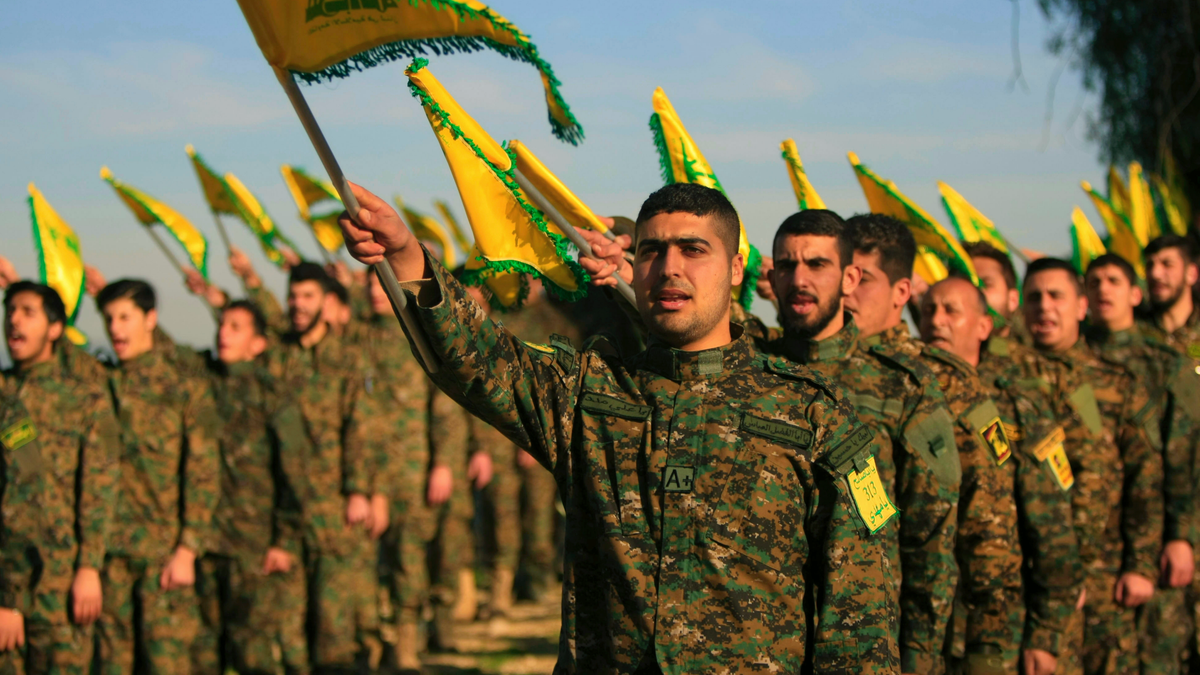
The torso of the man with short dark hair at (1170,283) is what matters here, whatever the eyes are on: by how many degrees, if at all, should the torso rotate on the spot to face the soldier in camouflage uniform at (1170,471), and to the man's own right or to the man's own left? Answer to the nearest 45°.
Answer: approximately 45° to the man's own left

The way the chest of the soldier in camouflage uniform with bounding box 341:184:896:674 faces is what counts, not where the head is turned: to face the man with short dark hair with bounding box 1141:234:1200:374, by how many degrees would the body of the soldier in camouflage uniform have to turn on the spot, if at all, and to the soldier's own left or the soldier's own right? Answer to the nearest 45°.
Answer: approximately 135° to the soldier's own left

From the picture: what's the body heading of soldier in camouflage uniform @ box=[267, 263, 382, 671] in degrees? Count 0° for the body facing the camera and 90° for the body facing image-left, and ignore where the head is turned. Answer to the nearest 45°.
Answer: approximately 45°

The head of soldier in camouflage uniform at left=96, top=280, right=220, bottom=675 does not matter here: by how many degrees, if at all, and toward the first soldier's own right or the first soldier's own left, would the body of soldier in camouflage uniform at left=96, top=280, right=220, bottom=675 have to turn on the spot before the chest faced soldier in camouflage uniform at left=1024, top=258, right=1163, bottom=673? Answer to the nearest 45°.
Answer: approximately 90° to the first soldier's own left

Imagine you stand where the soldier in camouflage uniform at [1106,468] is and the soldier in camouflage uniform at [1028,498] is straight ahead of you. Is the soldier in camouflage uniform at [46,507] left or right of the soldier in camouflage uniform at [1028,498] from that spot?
right

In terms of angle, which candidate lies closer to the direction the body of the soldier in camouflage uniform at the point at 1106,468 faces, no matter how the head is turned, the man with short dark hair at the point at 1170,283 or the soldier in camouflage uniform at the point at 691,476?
the soldier in camouflage uniform
